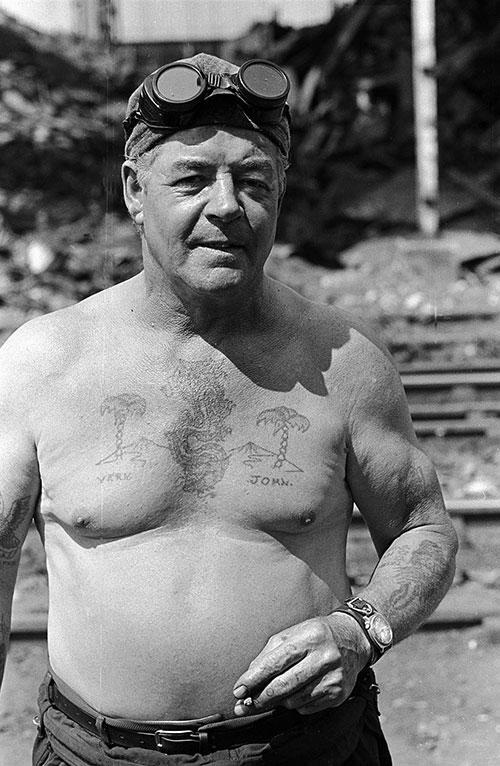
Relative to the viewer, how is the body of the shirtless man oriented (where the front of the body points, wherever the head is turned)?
toward the camera

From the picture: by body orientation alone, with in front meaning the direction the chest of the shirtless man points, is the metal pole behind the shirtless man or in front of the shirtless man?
behind

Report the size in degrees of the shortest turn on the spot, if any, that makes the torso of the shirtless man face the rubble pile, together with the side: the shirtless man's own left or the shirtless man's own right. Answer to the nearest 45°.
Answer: approximately 180°
